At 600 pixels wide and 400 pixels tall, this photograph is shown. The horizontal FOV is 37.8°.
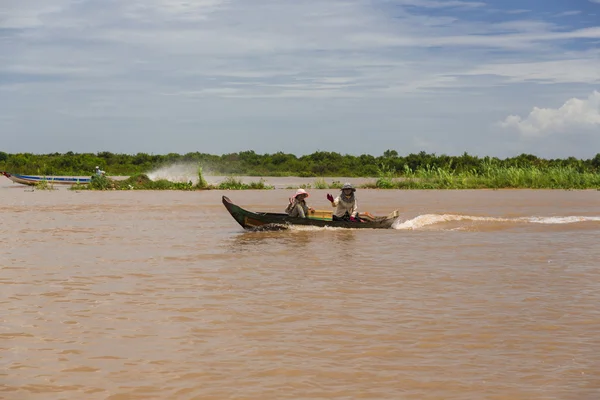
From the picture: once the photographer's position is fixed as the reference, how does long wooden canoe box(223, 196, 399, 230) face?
facing to the left of the viewer
